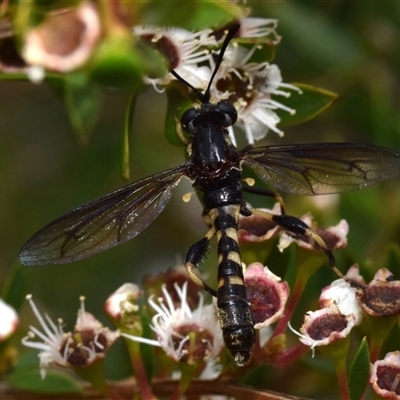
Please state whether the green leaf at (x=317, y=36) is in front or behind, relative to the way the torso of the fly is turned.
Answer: in front

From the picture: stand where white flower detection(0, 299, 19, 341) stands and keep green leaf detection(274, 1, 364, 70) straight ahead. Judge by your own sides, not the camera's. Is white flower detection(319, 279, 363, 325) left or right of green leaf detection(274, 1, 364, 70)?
right

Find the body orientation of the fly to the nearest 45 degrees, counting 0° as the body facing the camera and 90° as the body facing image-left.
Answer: approximately 180°
